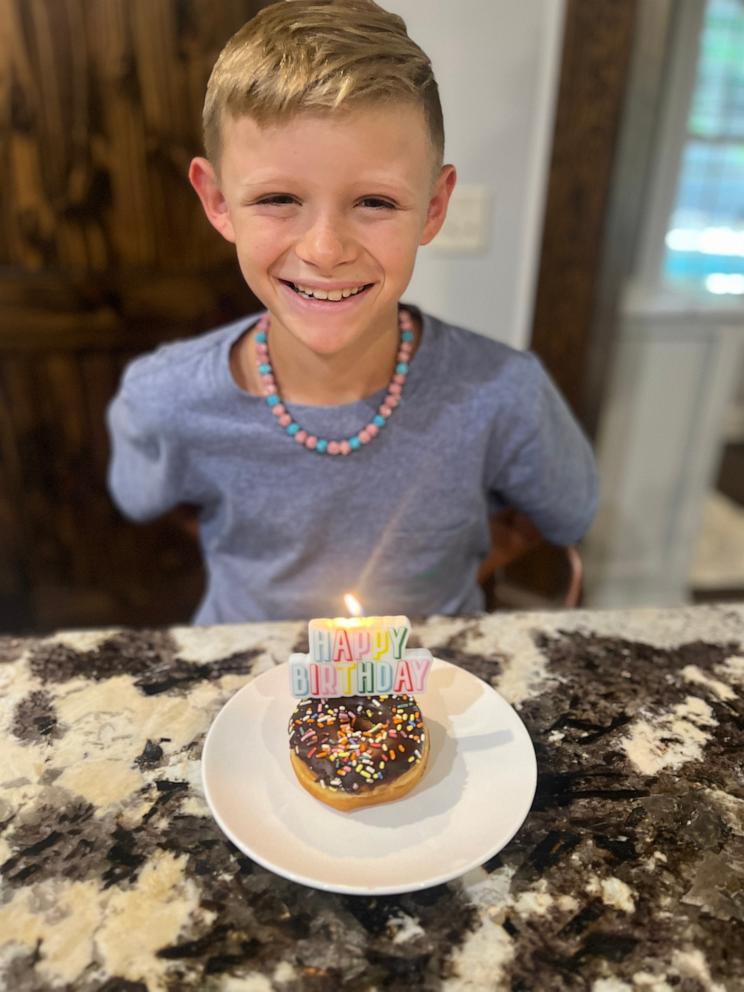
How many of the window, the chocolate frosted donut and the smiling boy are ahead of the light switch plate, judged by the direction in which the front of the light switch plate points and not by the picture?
2

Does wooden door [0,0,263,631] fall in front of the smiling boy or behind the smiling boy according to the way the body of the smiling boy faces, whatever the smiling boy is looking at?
behind

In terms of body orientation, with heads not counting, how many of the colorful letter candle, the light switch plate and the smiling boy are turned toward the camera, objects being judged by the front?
3

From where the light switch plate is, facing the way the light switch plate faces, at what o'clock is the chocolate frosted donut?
The chocolate frosted donut is roughly at 12 o'clock from the light switch plate.

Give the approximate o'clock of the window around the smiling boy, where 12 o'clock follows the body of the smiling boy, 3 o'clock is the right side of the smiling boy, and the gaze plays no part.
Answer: The window is roughly at 7 o'clock from the smiling boy.

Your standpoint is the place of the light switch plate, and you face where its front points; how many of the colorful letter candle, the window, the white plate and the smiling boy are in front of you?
3

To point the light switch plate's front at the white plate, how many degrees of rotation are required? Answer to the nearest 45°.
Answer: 0° — it already faces it

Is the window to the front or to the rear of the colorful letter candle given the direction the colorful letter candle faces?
to the rear

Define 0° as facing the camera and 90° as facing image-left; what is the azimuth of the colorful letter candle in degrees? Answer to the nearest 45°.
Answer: approximately 0°

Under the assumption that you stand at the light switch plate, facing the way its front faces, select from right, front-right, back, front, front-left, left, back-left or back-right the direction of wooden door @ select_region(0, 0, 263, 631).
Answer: right

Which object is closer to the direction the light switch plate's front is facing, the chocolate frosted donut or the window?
the chocolate frosted donut
